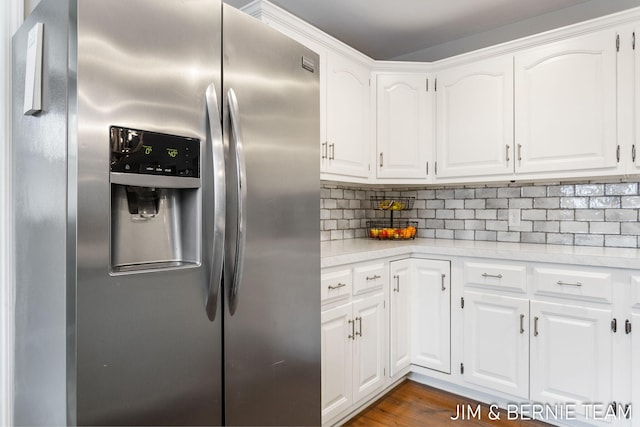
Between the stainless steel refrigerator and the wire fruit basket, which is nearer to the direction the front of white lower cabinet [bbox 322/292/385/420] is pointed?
the stainless steel refrigerator

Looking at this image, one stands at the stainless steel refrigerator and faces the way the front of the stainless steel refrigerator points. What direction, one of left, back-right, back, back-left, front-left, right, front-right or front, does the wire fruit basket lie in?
left

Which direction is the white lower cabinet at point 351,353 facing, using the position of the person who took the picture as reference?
facing the viewer and to the right of the viewer

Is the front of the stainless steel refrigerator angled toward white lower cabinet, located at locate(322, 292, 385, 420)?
no

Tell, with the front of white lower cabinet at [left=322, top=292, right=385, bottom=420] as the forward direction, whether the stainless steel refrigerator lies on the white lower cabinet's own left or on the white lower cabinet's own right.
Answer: on the white lower cabinet's own right

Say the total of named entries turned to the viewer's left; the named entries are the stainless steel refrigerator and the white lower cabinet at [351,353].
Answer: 0

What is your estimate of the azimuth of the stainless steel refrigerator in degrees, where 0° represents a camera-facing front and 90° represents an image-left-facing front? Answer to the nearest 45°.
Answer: approximately 315°

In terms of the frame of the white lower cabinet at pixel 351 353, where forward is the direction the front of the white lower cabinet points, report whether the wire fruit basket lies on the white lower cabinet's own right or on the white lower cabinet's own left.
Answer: on the white lower cabinet's own left
